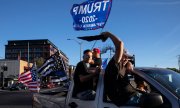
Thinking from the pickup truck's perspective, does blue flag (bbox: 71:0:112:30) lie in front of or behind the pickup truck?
behind

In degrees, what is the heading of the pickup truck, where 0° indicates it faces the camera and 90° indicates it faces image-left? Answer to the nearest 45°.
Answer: approximately 315°
